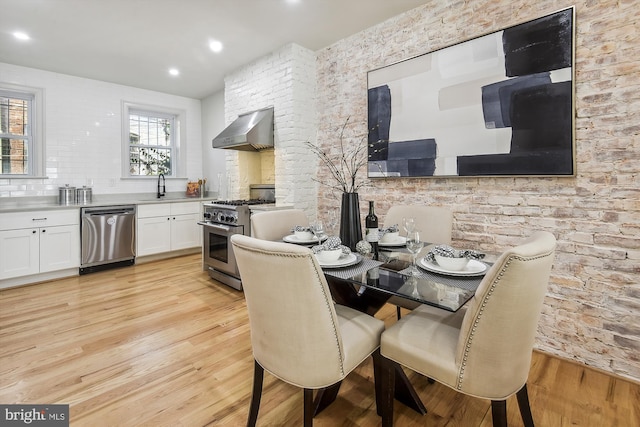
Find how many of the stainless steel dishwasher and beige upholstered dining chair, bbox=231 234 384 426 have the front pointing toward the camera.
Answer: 1

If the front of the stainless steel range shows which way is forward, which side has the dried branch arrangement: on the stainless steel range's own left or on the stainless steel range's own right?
on the stainless steel range's own left

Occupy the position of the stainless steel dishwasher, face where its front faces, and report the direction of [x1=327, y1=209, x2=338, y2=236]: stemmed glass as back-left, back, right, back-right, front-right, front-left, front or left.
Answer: front-left

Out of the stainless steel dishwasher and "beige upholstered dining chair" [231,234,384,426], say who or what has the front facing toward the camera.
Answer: the stainless steel dishwasher

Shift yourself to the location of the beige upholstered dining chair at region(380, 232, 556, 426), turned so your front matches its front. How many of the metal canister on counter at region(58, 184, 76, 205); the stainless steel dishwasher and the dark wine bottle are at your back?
0

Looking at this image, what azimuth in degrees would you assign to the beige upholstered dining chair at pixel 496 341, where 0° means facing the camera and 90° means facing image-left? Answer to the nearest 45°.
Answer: approximately 135°

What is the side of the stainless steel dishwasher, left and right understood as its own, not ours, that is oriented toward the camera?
front

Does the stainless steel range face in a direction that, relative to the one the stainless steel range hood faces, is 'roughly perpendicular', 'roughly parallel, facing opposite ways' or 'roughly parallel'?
roughly parallel

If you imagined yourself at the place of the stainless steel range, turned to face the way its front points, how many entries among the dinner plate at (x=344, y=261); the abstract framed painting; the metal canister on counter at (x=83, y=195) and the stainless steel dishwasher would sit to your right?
2

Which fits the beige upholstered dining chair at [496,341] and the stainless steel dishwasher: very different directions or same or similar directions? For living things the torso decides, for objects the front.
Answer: very different directions

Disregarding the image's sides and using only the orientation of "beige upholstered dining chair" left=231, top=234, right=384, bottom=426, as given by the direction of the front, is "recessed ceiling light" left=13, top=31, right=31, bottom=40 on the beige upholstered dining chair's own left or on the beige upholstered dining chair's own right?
on the beige upholstered dining chair's own left

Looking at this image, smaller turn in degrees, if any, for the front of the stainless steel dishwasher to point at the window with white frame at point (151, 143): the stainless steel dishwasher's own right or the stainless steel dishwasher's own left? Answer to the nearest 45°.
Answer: approximately 135° to the stainless steel dishwasher's own left
